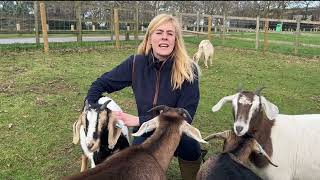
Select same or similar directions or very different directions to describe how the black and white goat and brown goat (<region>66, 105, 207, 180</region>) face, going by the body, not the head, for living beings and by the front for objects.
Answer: very different directions

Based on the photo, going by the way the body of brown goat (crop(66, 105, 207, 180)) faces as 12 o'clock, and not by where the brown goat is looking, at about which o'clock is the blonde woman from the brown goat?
The blonde woman is roughly at 11 o'clock from the brown goat.

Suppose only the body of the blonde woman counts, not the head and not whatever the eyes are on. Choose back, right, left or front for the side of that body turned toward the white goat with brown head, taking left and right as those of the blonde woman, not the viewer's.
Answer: left

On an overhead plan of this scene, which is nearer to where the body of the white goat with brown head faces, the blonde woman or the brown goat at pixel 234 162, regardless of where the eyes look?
the blonde woman

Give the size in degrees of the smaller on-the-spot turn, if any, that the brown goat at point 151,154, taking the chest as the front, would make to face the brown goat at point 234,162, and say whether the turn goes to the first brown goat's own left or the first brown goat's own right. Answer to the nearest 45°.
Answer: approximately 45° to the first brown goat's own right

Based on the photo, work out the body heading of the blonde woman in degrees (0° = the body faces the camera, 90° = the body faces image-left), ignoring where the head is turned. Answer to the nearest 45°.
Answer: approximately 0°

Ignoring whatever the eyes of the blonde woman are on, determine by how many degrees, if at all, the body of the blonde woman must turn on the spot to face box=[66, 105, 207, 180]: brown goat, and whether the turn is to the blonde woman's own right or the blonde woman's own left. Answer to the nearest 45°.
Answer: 0° — they already face it

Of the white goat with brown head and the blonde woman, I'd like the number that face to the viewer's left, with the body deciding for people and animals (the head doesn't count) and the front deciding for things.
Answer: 1

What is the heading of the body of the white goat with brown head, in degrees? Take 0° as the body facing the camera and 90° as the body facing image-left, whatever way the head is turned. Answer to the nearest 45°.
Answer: approximately 90°

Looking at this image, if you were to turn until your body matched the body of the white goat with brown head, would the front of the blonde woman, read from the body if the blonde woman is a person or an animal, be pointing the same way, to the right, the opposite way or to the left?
to the left

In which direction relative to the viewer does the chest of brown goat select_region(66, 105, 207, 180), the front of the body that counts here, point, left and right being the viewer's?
facing away from the viewer and to the right of the viewer

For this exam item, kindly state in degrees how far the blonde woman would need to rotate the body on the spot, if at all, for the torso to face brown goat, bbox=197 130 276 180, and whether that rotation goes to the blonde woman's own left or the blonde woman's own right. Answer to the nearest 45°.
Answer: approximately 45° to the blonde woman's own left

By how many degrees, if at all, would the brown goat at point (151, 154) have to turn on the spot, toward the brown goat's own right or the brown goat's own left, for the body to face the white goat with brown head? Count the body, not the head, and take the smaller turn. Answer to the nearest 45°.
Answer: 0° — it already faces it
